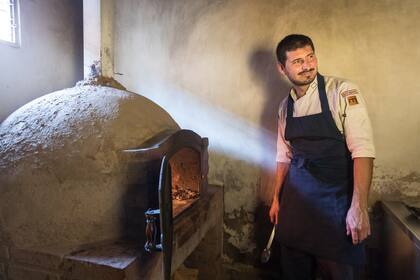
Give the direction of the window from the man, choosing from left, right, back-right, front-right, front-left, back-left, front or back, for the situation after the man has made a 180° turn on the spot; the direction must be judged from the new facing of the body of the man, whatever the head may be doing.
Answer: back-left

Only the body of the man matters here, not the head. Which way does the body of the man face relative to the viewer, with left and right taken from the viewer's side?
facing the viewer and to the left of the viewer

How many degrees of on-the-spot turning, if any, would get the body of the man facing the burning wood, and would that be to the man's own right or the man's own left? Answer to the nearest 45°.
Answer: approximately 45° to the man's own right
